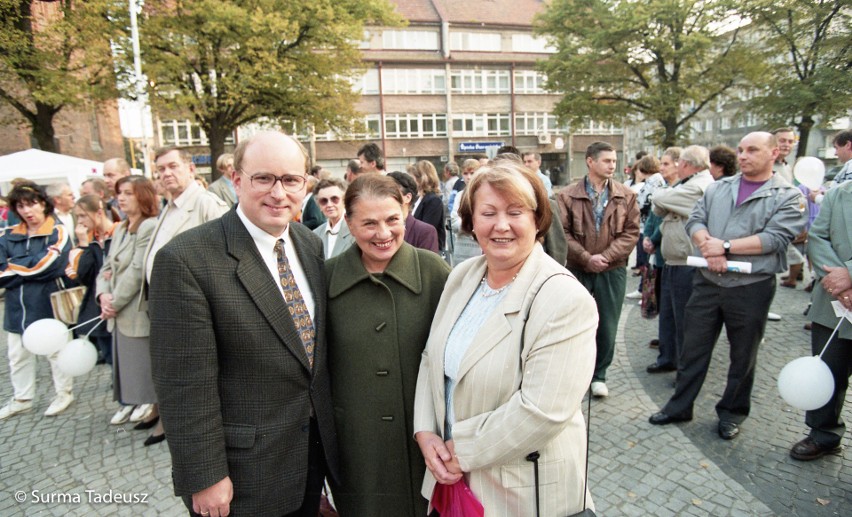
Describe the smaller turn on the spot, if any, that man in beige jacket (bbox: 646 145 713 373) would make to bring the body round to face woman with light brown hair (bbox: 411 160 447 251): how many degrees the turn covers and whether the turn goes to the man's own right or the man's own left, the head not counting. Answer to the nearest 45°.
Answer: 0° — they already face them

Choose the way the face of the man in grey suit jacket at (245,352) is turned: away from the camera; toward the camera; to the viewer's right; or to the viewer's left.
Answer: toward the camera

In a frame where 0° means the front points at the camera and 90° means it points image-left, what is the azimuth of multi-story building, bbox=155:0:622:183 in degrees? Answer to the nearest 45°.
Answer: approximately 0°

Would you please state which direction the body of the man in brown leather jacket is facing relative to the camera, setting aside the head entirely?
toward the camera

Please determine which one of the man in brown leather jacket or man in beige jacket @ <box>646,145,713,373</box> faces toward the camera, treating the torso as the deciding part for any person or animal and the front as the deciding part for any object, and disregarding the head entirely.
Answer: the man in brown leather jacket

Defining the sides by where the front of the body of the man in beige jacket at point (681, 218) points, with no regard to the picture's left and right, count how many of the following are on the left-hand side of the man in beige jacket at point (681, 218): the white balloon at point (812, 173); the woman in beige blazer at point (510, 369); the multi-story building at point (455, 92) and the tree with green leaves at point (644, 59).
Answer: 1

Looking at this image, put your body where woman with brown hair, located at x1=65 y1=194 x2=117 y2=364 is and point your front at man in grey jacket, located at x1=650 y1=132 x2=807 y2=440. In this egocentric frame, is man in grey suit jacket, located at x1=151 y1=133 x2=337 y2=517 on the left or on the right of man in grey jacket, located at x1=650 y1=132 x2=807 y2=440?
right

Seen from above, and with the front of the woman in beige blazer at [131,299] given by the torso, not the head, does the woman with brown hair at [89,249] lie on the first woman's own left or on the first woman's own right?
on the first woman's own right

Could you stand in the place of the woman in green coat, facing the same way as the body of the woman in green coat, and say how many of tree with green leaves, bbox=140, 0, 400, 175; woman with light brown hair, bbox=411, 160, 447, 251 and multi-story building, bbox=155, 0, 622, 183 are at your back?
3

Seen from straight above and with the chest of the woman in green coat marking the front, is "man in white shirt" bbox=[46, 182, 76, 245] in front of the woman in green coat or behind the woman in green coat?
behind

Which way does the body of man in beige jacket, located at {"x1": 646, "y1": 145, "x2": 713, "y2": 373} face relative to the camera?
to the viewer's left

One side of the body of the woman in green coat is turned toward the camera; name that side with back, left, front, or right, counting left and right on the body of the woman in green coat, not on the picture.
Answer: front

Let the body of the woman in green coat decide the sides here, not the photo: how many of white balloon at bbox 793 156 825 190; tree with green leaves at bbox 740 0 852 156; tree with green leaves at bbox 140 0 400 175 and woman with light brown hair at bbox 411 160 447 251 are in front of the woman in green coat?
0

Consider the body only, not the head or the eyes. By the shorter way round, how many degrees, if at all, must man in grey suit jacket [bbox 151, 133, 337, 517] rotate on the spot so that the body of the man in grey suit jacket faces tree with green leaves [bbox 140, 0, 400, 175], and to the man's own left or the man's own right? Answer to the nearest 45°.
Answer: approximately 135° to the man's own left

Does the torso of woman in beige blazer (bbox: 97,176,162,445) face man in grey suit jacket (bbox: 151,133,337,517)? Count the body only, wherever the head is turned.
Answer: no

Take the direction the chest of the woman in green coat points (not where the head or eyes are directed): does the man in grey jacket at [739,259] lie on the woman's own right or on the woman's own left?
on the woman's own left

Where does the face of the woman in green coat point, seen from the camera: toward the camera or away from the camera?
toward the camera

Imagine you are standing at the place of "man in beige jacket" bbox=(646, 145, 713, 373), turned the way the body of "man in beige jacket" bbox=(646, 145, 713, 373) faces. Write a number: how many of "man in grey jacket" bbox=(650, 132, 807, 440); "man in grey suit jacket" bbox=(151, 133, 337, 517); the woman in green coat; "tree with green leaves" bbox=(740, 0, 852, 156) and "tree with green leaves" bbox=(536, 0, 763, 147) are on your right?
2

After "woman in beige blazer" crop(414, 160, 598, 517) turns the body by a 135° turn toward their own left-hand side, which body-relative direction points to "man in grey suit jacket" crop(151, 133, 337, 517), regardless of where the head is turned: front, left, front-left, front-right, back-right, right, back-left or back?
back
